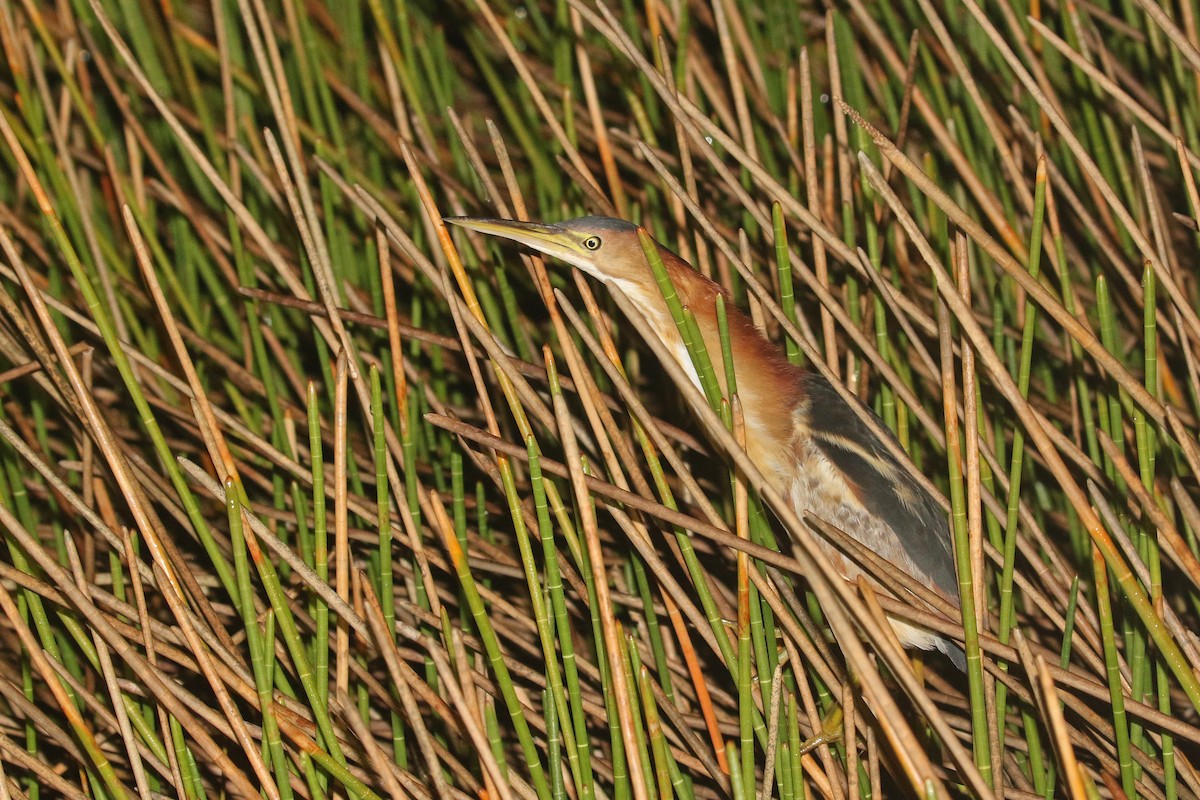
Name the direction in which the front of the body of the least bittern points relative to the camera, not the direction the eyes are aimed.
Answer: to the viewer's left
